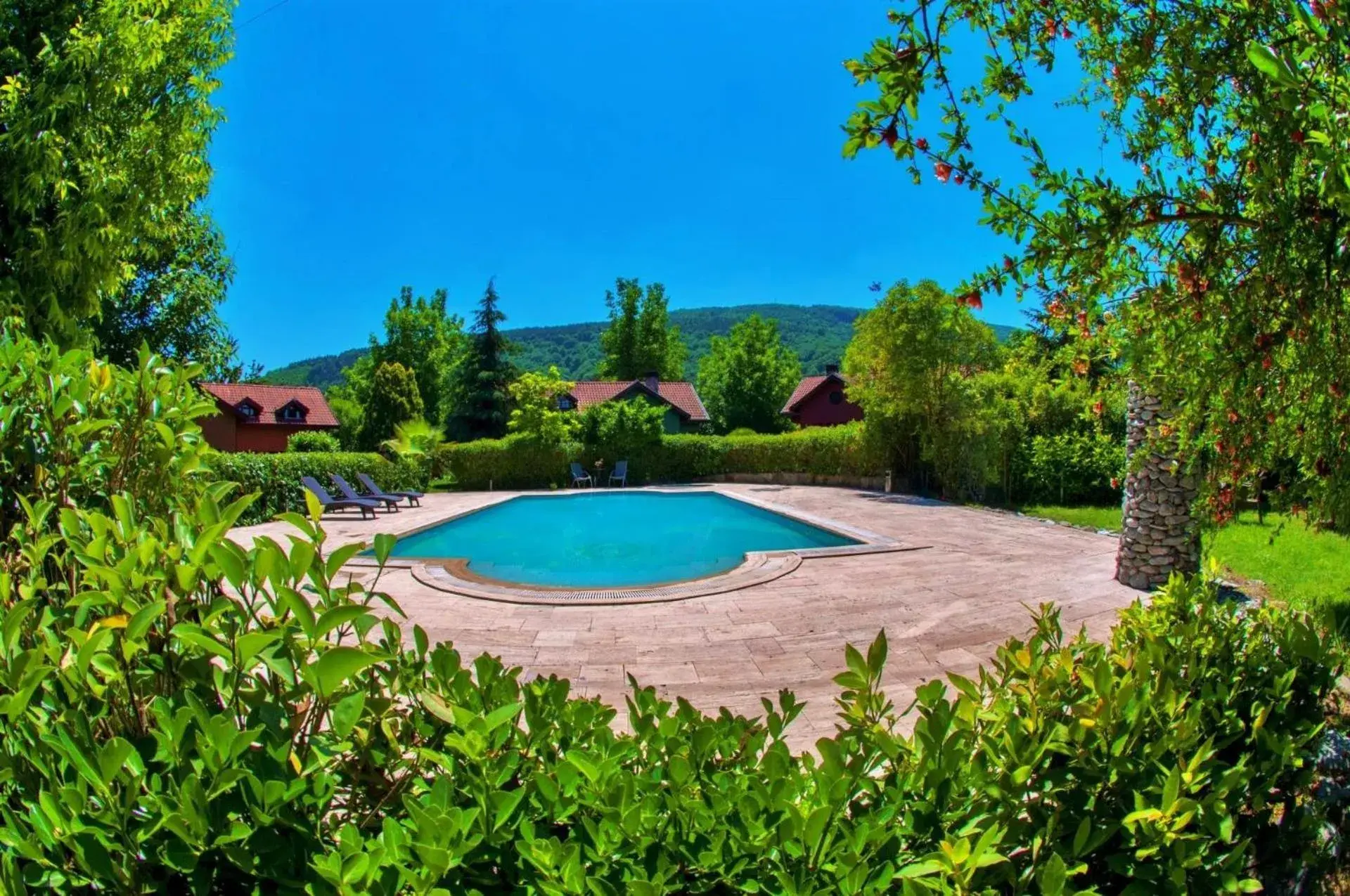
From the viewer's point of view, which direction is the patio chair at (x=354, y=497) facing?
to the viewer's right

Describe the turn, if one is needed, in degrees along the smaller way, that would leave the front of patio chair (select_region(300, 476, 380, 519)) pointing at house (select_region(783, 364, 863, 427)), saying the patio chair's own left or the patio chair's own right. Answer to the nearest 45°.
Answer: approximately 45° to the patio chair's own left

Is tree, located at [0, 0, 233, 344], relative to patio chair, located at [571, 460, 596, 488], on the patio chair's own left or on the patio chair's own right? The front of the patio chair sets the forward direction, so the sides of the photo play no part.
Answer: on the patio chair's own right

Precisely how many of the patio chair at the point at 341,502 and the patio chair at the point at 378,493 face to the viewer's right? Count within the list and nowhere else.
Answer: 2

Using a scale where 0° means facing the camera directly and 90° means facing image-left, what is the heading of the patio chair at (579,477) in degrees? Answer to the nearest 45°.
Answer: approximately 315°

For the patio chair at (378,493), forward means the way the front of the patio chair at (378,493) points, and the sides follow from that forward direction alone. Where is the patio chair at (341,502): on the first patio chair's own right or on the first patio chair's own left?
on the first patio chair's own right

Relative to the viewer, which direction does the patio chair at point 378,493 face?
to the viewer's right

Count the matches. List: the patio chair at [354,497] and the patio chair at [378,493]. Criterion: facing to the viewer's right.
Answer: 2

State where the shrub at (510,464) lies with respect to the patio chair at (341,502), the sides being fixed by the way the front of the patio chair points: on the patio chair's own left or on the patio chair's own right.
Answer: on the patio chair's own left

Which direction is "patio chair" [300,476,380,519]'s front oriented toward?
to the viewer's right
